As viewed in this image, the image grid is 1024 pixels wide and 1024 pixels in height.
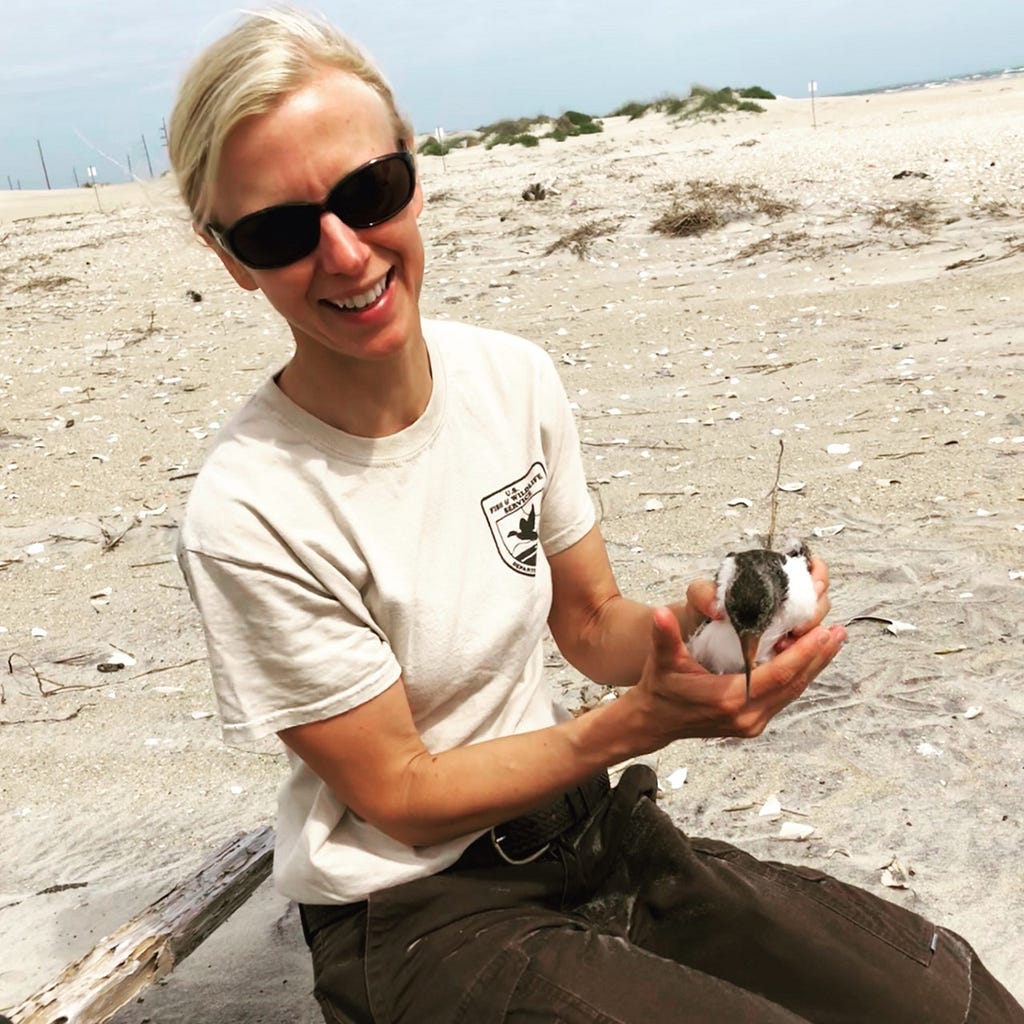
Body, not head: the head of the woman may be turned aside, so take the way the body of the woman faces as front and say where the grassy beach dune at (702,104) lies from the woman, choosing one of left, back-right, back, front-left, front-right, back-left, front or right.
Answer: back-left

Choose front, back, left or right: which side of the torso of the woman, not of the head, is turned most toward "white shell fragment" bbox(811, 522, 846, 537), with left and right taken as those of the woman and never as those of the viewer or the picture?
left

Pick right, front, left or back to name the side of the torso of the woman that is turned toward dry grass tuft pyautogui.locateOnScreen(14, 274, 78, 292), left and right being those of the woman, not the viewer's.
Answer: back

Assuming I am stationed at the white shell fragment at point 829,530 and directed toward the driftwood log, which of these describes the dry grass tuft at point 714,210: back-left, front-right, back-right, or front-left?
back-right

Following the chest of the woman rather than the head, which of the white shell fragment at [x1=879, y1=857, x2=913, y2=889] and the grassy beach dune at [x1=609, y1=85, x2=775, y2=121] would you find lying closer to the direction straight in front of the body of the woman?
the white shell fragment

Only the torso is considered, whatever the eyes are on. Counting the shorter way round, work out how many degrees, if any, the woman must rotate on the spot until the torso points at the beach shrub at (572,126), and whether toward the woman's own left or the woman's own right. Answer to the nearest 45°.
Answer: approximately 135° to the woman's own left

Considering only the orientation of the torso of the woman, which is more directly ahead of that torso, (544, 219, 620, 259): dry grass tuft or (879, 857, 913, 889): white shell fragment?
the white shell fragment

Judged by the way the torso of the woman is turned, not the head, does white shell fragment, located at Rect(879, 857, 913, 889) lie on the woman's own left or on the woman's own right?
on the woman's own left

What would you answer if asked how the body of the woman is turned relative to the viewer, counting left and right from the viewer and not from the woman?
facing the viewer and to the right of the viewer

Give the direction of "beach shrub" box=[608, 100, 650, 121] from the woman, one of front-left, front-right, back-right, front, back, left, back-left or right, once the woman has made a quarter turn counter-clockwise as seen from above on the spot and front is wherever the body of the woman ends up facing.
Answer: front-left

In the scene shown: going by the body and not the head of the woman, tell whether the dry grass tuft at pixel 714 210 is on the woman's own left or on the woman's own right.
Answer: on the woman's own left

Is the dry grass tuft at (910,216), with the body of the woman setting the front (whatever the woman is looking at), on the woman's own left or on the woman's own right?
on the woman's own left
